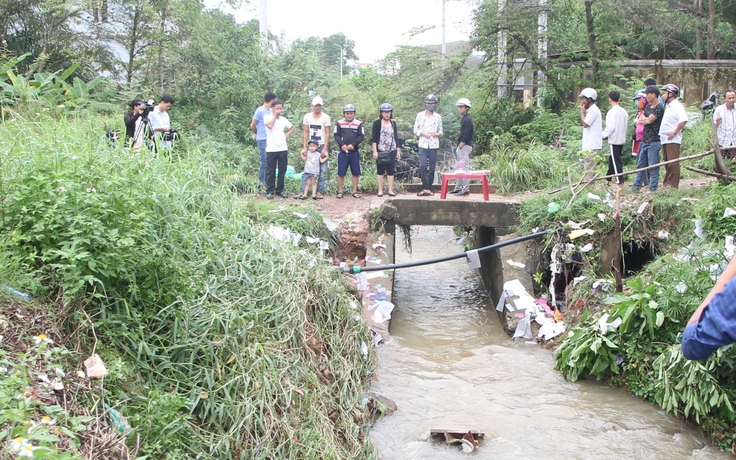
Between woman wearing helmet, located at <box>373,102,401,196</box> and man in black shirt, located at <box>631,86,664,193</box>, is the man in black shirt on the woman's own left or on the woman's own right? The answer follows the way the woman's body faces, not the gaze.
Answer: on the woman's own left

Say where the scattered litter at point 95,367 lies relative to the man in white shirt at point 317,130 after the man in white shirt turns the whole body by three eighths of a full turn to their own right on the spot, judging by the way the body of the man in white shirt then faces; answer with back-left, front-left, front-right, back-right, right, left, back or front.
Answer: back-left

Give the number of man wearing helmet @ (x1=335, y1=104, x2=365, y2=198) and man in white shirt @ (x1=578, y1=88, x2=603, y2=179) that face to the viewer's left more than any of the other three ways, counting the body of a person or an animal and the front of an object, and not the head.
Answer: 1

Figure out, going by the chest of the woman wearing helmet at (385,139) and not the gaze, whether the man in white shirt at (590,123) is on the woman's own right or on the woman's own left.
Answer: on the woman's own left

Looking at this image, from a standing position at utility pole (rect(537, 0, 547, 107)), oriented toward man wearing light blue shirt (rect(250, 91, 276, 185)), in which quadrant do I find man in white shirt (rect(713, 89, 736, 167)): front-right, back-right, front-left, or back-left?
front-left

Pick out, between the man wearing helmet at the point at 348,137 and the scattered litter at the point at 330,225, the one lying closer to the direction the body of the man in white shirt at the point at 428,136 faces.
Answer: the scattered litter

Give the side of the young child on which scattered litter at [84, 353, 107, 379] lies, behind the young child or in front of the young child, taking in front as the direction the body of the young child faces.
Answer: in front

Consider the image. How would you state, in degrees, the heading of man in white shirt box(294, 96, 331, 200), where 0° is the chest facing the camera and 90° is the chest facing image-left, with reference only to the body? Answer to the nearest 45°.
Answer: approximately 0°

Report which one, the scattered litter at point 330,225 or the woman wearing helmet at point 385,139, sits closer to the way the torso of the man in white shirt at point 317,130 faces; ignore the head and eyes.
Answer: the scattered litter

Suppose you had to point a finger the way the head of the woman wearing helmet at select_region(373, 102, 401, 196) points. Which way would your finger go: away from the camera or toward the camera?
toward the camera

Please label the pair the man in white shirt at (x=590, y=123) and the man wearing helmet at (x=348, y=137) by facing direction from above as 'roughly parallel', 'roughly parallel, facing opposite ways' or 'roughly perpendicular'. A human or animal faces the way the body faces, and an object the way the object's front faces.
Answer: roughly perpendicular

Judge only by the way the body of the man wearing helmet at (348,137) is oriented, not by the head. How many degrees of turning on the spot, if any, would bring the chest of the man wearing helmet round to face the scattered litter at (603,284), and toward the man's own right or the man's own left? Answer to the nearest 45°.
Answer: approximately 45° to the man's own left

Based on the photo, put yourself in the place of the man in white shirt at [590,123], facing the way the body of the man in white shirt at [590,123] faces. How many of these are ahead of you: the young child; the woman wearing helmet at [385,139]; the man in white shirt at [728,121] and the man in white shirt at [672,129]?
2

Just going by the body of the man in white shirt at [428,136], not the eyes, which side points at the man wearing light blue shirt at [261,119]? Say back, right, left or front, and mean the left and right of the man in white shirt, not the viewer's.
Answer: right

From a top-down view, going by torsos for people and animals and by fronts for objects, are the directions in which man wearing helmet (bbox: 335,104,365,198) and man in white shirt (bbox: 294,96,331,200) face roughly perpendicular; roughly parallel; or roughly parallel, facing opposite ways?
roughly parallel

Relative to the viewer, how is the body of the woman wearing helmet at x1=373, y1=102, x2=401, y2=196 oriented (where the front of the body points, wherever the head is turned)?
toward the camera

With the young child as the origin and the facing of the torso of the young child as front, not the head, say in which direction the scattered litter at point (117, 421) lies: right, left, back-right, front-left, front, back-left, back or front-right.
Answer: front

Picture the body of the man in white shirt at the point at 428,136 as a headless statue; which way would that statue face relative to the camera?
toward the camera

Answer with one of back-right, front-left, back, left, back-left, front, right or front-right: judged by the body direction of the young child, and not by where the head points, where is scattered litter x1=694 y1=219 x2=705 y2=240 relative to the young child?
front-left
